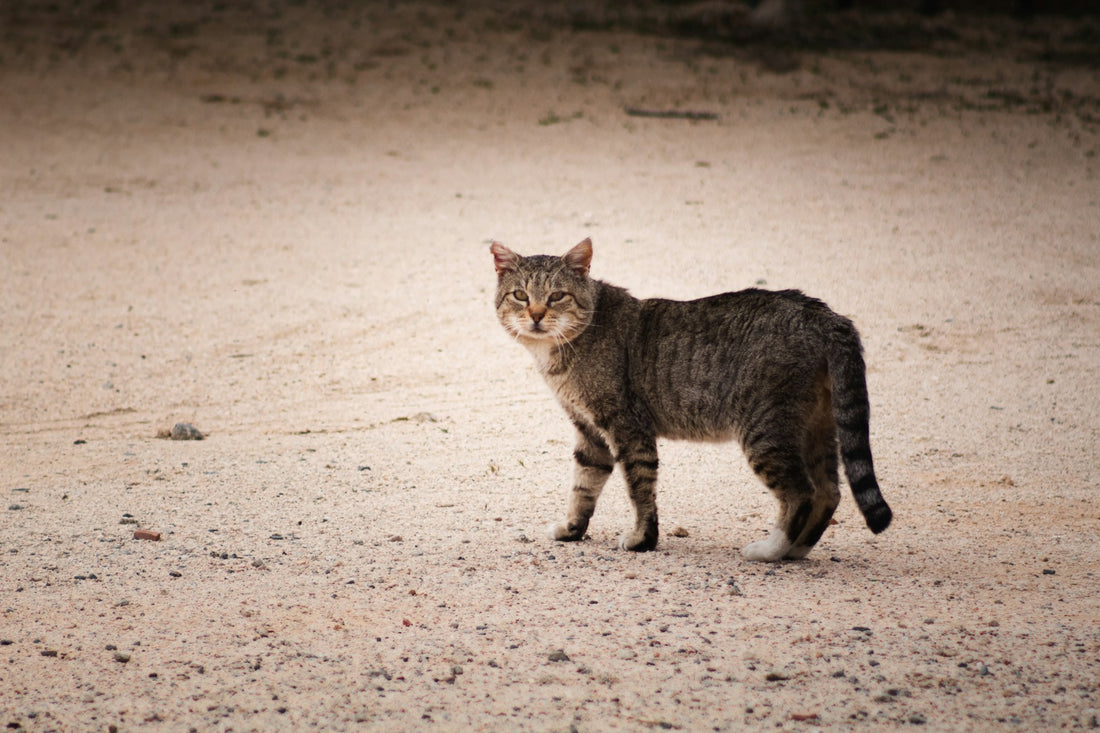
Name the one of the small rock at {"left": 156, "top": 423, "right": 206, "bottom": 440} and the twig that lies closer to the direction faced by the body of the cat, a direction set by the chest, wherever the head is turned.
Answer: the small rock

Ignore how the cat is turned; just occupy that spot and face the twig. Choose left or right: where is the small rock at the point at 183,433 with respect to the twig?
left

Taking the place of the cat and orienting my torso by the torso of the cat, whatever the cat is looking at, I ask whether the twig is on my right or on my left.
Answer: on my right

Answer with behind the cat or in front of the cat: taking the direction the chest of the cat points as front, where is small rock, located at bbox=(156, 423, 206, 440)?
in front

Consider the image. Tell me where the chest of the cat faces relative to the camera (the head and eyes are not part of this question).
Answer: to the viewer's left
